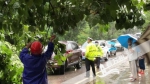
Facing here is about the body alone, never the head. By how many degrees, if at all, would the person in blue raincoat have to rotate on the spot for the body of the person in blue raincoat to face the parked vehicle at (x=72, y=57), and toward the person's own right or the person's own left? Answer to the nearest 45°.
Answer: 0° — they already face it

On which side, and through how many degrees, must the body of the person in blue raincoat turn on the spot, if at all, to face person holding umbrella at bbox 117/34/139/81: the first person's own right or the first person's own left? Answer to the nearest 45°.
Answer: approximately 45° to the first person's own right

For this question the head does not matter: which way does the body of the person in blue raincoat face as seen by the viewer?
away from the camera
